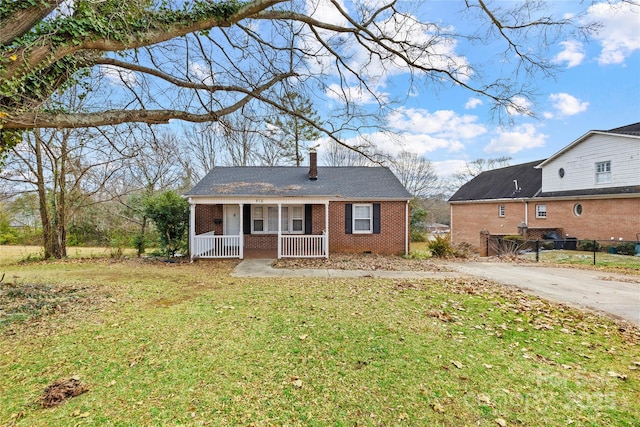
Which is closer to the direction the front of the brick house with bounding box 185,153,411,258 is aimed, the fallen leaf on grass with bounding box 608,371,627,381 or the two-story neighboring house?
the fallen leaf on grass

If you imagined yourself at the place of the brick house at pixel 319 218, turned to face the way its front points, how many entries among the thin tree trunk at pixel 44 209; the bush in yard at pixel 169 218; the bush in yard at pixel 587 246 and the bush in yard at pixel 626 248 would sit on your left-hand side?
2

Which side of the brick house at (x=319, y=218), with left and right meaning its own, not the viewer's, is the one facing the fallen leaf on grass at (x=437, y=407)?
front

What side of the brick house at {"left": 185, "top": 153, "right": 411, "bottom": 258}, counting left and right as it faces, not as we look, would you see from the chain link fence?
left

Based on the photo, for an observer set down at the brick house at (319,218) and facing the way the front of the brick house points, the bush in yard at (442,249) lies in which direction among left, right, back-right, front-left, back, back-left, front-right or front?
left

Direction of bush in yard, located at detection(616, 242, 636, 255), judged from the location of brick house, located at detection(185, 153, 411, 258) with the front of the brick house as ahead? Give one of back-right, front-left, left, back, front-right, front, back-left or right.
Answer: left

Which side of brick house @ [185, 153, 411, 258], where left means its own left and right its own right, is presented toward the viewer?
front

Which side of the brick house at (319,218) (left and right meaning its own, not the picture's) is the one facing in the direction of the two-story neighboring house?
left

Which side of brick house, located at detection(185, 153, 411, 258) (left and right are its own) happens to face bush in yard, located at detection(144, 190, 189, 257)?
right

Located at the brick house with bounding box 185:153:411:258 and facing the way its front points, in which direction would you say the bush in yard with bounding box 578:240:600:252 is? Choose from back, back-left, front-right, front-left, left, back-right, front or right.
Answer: left
